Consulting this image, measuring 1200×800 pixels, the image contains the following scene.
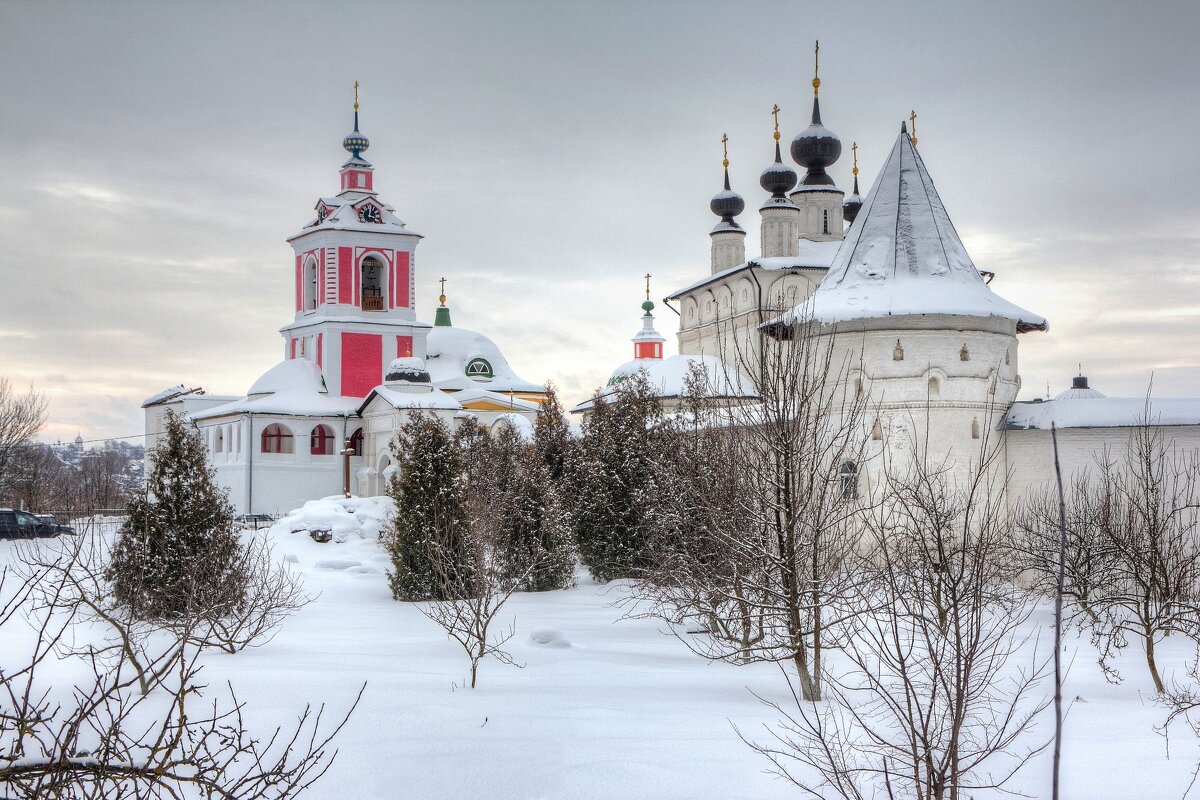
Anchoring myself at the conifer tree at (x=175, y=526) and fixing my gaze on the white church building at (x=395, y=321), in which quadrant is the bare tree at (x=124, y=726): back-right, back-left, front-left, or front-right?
back-right

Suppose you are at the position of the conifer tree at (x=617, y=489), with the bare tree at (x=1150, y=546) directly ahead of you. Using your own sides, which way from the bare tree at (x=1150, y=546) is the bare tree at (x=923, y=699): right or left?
right

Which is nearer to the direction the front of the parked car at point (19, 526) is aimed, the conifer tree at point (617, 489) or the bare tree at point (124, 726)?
the conifer tree

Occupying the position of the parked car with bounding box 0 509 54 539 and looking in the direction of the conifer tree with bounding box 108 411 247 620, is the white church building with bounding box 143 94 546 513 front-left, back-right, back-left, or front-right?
back-left

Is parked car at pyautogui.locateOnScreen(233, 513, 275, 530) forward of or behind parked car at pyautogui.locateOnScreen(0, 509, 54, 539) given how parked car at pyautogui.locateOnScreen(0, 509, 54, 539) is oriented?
forward

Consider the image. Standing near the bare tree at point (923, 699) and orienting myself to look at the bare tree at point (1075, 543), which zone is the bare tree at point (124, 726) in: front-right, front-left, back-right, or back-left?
back-left

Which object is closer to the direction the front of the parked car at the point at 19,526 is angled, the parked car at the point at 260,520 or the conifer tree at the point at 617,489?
the parked car

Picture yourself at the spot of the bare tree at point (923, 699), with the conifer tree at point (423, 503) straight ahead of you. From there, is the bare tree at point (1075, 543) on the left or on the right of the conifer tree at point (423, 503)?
right
